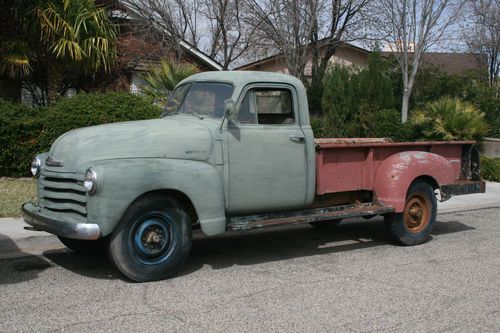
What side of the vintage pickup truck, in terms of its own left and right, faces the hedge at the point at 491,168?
back

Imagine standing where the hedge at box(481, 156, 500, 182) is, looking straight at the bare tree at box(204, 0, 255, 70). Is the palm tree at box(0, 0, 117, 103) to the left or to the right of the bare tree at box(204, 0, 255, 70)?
left

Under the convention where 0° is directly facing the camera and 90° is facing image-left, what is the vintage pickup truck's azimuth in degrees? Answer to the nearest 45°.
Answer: approximately 45°

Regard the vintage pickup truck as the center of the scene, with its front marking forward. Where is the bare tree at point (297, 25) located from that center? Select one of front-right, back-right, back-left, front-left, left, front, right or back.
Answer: back-right

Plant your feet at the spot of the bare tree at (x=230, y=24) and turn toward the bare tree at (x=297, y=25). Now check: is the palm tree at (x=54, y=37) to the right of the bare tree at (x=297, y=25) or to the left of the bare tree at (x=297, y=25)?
right

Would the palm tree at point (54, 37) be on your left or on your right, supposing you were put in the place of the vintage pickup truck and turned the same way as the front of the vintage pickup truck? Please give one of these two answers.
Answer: on your right

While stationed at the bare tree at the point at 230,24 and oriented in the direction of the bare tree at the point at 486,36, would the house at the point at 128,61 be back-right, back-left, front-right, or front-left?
back-right

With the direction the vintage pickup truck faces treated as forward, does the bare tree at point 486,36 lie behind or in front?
behind

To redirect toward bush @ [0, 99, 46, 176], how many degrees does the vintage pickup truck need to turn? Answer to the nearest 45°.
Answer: approximately 90° to its right

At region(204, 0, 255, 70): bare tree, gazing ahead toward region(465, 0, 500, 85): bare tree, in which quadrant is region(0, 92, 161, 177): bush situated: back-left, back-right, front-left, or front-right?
back-right

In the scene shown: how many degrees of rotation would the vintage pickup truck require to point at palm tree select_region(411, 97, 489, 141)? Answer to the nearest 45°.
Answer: approximately 180°
